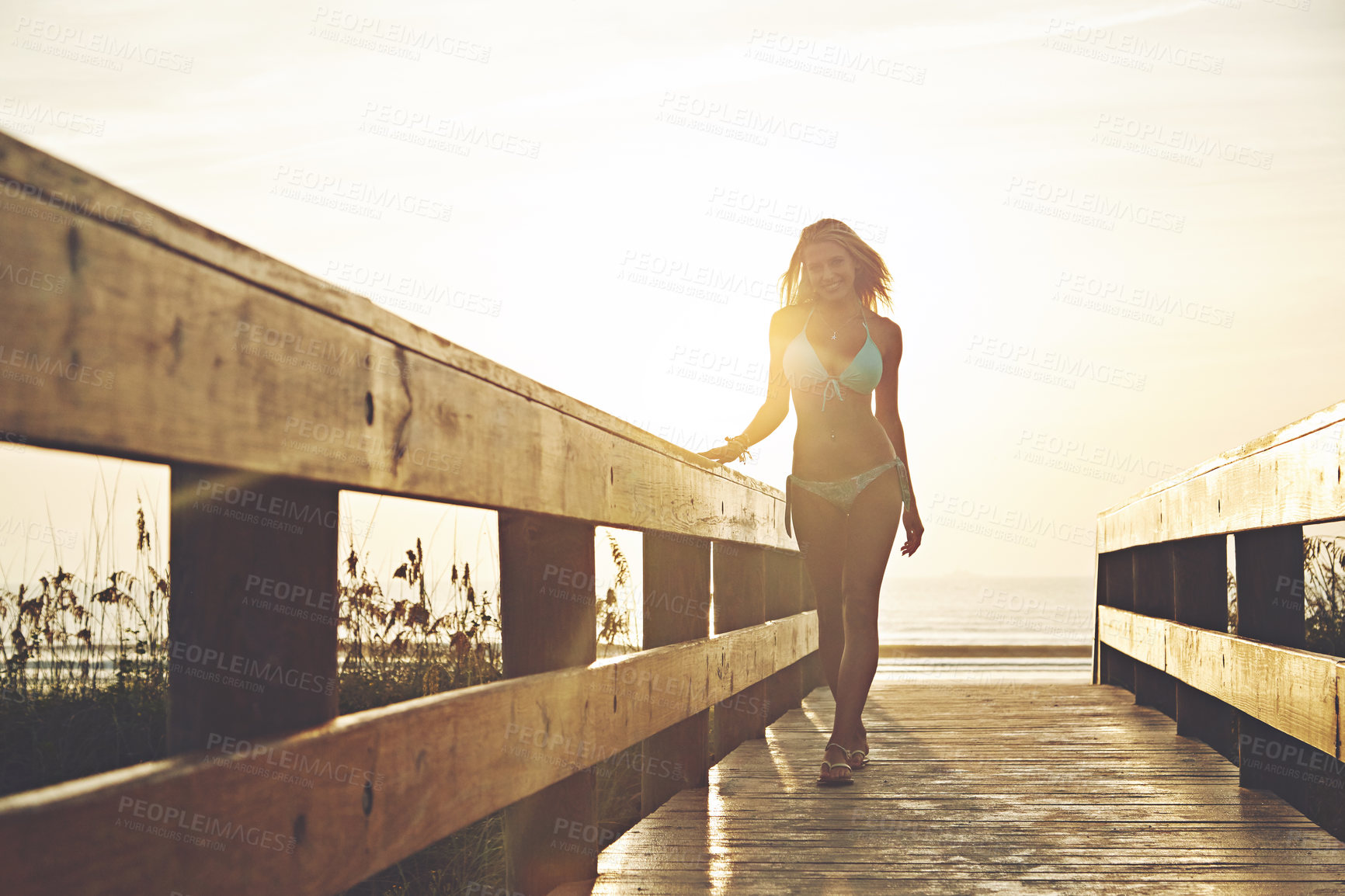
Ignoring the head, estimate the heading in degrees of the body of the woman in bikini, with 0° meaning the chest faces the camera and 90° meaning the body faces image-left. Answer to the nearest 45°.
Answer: approximately 0°

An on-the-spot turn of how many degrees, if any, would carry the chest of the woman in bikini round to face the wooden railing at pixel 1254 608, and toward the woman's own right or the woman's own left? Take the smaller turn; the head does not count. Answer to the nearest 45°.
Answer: approximately 45° to the woman's own left

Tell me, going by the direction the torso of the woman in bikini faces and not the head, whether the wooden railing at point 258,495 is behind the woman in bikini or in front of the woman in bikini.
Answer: in front

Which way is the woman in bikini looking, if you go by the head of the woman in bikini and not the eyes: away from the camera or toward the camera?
toward the camera
